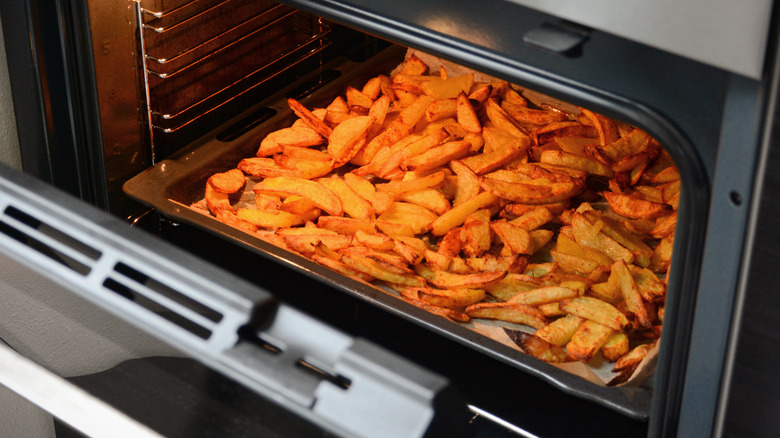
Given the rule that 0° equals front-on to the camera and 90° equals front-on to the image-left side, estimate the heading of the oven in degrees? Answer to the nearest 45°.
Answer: approximately 45°
